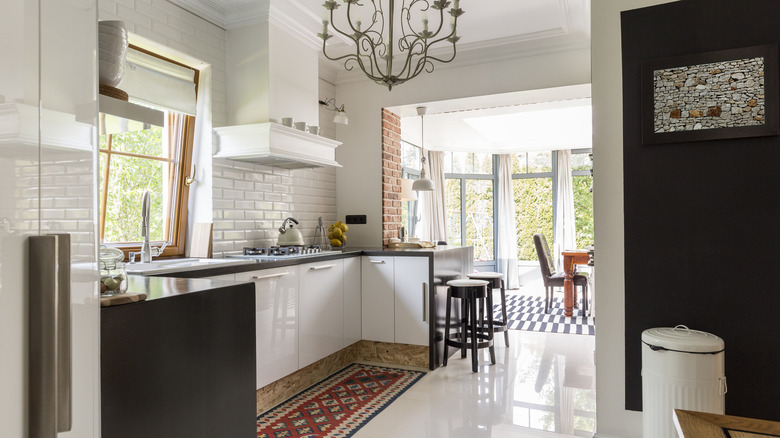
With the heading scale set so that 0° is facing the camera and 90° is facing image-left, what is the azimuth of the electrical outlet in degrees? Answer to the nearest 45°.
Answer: approximately 0°

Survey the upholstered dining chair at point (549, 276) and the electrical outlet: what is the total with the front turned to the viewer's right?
1

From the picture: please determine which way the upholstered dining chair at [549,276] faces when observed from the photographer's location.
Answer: facing to the right of the viewer

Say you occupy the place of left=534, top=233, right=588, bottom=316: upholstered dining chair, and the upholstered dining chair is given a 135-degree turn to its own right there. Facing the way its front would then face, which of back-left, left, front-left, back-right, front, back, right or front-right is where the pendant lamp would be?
front

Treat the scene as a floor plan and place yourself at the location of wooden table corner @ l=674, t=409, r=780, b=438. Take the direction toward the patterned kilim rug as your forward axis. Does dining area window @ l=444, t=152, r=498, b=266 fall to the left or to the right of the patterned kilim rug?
right

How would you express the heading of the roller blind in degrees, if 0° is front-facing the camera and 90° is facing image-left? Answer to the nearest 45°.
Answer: approximately 315°

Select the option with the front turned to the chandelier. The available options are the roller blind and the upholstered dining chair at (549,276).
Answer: the roller blind

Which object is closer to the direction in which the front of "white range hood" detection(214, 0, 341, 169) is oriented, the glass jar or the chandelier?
the chandelier
